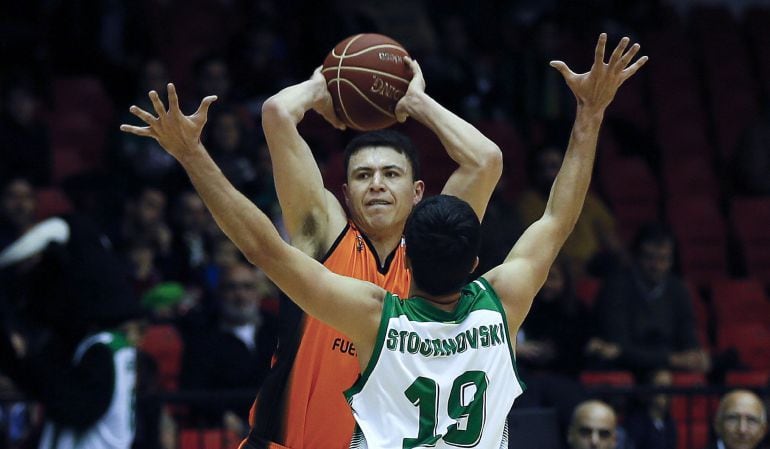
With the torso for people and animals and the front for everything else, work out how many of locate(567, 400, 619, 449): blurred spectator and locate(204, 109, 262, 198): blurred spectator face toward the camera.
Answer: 2

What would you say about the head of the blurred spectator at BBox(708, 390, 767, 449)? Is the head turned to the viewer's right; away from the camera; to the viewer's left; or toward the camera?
toward the camera

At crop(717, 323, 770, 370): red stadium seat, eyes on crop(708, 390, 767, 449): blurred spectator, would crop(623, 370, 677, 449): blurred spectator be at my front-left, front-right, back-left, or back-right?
front-right

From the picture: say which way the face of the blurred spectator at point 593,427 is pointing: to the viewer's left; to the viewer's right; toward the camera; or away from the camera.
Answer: toward the camera

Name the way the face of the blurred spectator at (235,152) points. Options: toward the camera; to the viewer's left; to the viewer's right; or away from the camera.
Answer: toward the camera

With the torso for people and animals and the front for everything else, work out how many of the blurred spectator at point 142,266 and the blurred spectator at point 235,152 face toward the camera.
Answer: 2

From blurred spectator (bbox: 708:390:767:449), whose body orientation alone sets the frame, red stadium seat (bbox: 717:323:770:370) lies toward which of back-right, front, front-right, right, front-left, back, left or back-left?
back

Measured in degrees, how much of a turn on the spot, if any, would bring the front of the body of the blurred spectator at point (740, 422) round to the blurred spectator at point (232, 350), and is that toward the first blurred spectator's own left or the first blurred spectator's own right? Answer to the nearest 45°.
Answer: approximately 90° to the first blurred spectator's own right

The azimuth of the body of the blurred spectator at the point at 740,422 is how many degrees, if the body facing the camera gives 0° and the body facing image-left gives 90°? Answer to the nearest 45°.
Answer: approximately 0°

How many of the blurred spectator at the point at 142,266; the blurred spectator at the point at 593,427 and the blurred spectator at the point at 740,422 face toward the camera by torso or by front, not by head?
3

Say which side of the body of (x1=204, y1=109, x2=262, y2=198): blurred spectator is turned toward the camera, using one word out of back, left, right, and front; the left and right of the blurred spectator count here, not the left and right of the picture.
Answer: front

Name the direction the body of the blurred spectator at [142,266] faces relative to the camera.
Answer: toward the camera

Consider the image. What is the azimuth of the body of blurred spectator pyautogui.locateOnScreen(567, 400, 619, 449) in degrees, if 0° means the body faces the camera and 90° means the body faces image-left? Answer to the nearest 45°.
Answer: approximately 0°

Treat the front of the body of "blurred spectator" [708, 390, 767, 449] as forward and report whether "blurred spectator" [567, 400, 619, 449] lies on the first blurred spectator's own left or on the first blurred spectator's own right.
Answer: on the first blurred spectator's own right
